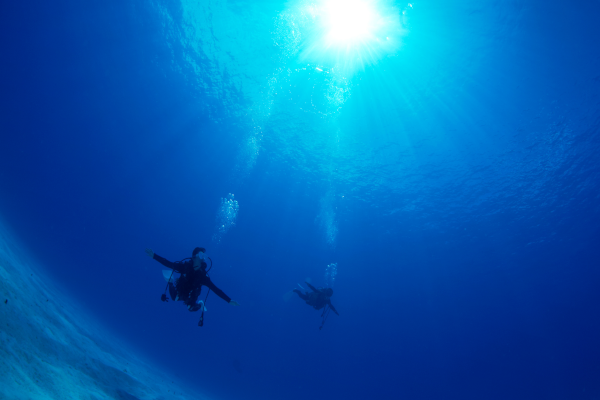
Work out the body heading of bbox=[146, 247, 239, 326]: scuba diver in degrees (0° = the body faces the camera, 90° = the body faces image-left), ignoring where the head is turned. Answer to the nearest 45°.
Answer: approximately 0°
